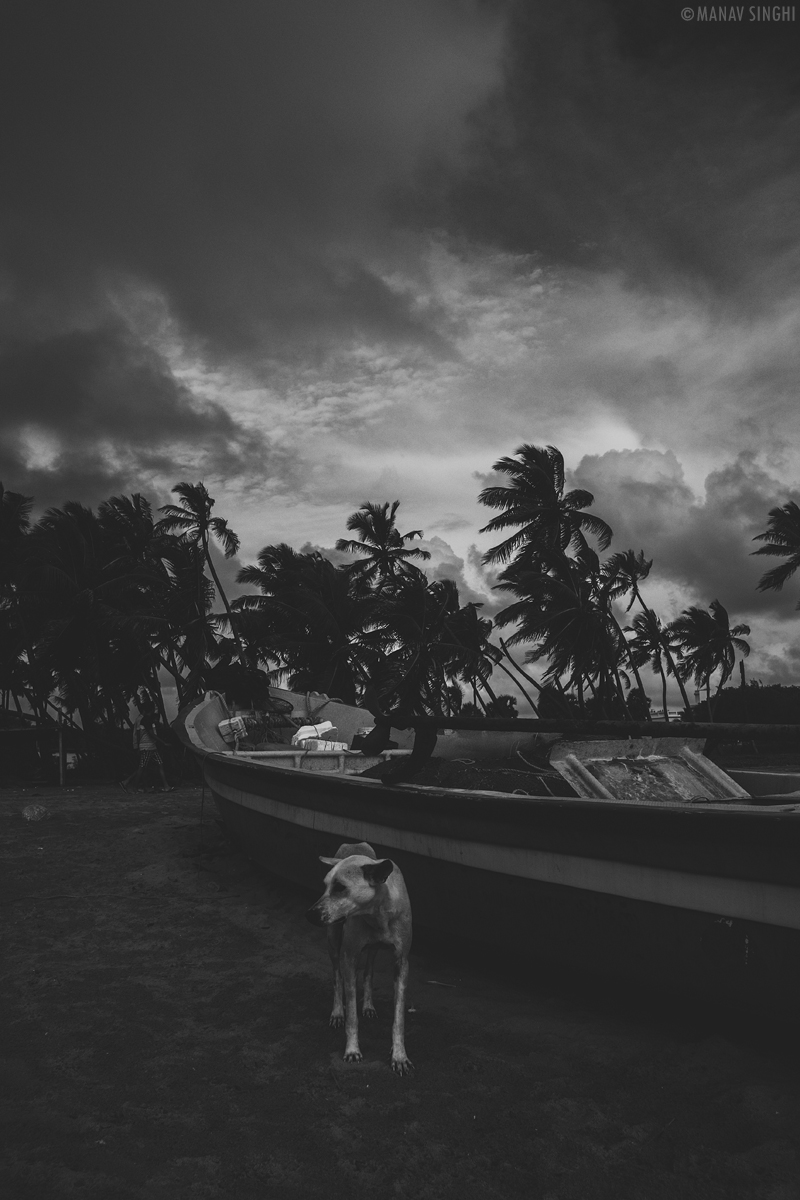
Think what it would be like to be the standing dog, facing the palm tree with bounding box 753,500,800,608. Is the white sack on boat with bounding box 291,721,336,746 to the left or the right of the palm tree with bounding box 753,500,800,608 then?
left

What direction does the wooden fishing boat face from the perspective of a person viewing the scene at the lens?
facing away from the viewer and to the left of the viewer

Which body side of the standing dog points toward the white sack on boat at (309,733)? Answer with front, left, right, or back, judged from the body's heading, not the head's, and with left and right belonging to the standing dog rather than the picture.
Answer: back

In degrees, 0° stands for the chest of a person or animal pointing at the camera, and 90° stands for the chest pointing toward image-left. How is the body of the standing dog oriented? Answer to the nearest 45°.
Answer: approximately 0°

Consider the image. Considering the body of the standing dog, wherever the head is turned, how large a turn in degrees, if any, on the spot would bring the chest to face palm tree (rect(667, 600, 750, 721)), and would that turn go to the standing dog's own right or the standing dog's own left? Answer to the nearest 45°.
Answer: approximately 135° to the standing dog's own left

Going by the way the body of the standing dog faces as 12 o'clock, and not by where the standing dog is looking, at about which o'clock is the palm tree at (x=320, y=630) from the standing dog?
The palm tree is roughly at 6 o'clock from the standing dog.

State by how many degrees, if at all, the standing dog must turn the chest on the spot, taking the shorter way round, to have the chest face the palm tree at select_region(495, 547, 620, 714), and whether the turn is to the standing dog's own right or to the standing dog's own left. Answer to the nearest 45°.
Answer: approximately 180°

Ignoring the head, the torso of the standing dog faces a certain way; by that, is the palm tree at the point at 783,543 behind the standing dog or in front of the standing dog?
behind

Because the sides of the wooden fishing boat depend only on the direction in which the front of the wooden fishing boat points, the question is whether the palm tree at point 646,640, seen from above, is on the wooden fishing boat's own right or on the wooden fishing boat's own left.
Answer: on the wooden fishing boat's own right

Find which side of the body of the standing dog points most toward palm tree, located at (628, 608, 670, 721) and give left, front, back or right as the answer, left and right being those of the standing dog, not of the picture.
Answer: back

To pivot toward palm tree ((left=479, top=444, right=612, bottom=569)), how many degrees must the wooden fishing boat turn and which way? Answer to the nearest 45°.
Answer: approximately 45° to its right
